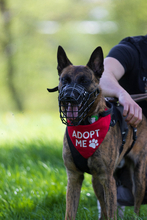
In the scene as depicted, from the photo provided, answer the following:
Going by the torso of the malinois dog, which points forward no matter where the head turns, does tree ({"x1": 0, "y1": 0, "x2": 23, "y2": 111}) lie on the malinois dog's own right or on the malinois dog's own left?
on the malinois dog's own right

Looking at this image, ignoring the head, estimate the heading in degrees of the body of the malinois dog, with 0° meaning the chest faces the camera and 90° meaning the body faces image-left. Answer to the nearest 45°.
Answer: approximately 45°
